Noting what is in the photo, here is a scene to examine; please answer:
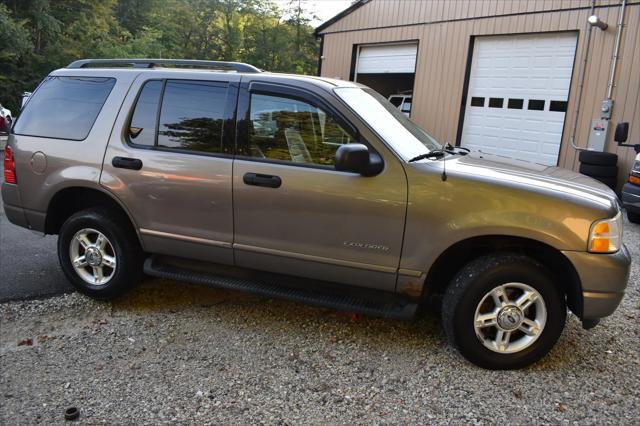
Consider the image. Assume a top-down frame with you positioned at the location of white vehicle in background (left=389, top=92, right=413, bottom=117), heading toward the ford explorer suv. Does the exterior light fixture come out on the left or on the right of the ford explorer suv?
left

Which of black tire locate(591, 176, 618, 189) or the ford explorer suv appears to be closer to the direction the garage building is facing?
the ford explorer suv

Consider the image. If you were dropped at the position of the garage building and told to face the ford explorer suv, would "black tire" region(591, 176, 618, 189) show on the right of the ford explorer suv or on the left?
left

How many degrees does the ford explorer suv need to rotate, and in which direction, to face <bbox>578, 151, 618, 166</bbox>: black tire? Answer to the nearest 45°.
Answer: approximately 45° to its left

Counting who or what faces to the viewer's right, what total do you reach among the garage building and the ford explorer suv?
1

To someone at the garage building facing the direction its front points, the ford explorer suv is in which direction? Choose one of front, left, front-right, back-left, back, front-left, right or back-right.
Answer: front-left

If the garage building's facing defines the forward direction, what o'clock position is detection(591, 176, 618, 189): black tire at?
The black tire is roughly at 9 o'clock from the garage building.

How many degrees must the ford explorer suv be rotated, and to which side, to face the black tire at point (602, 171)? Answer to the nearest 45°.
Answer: approximately 45° to its left

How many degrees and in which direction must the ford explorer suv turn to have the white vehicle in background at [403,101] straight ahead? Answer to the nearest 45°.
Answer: approximately 90° to its left

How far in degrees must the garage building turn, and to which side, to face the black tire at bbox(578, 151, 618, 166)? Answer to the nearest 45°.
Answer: approximately 90° to its left

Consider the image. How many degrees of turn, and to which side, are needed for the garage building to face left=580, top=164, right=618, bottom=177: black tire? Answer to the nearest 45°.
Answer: approximately 90° to its left

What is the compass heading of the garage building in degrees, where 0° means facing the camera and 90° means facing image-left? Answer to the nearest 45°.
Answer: approximately 45°

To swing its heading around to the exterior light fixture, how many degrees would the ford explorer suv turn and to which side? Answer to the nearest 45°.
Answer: approximately 45° to its left

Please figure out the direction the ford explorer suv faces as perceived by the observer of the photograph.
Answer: facing to the right of the viewer

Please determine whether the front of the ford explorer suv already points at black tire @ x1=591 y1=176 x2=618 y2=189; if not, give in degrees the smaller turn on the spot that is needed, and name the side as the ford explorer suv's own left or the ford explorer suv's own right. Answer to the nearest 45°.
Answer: approximately 45° to the ford explorer suv's own left
